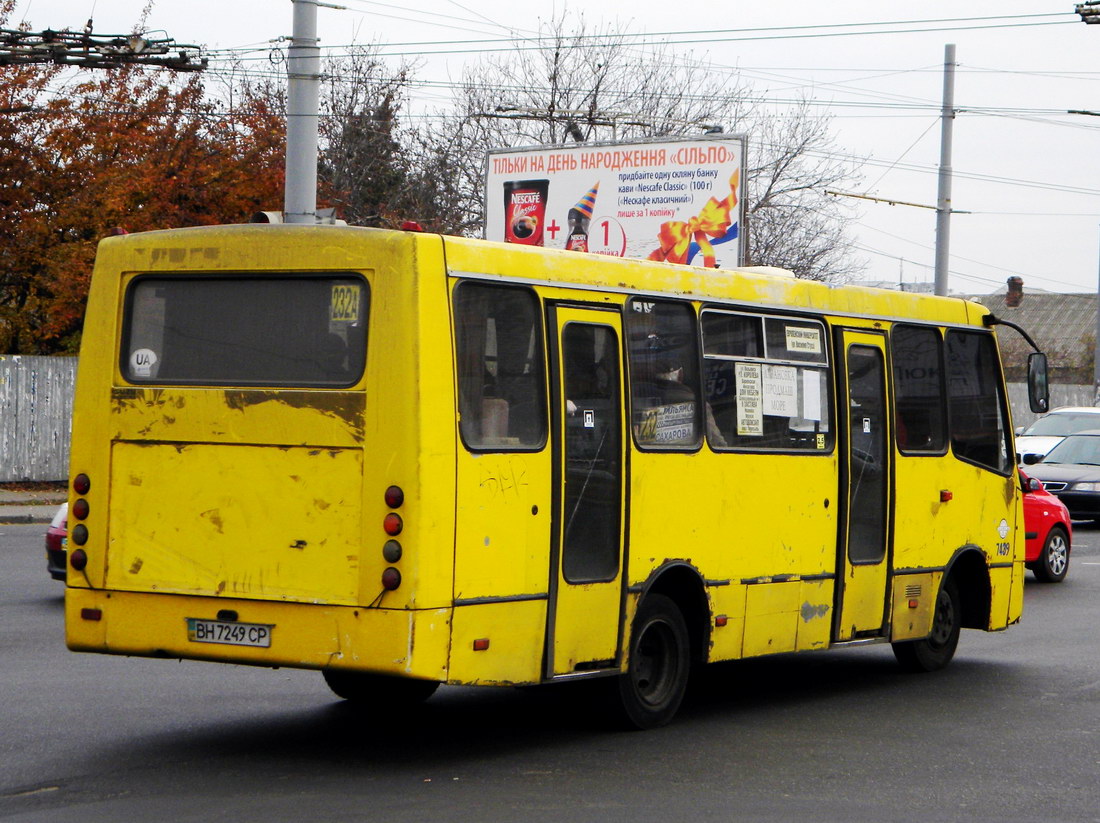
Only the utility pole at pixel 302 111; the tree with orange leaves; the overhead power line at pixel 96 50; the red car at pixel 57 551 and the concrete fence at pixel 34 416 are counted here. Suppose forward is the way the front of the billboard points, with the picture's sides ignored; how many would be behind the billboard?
0

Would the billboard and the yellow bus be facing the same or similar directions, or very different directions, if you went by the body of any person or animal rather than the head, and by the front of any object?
very different directions

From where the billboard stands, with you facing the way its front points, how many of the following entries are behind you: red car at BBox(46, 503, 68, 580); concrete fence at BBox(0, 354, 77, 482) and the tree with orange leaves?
0

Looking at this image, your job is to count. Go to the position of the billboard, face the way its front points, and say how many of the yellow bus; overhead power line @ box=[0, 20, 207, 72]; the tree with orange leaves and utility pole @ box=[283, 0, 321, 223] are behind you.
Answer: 0

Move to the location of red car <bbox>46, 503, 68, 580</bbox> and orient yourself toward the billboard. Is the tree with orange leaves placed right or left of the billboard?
left

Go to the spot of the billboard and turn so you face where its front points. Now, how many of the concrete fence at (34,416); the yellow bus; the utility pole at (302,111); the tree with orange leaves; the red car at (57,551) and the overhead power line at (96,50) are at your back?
0

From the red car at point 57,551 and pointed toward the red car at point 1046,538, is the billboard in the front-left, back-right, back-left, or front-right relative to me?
front-left

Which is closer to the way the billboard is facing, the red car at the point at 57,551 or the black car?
the red car

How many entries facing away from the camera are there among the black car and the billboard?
0

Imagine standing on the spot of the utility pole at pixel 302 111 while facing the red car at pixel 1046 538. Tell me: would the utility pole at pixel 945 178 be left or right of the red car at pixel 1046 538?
left

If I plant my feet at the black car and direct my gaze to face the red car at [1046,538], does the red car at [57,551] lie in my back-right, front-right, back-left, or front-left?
front-right

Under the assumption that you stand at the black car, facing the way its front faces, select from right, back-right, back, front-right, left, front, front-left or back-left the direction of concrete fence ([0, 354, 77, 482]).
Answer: front-right

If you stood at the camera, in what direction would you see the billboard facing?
facing the viewer and to the left of the viewer

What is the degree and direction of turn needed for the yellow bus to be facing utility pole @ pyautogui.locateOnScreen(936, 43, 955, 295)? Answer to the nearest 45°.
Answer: approximately 45° to its left

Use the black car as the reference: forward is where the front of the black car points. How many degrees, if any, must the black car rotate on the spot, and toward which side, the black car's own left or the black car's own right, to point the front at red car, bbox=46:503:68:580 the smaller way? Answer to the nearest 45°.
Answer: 0° — it already faces it

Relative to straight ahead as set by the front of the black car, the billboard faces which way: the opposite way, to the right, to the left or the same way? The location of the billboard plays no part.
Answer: the same way

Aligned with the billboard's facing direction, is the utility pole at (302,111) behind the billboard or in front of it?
in front

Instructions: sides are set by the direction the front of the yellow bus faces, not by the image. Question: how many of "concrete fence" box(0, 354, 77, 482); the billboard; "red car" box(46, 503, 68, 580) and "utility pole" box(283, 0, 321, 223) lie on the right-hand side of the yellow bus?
0

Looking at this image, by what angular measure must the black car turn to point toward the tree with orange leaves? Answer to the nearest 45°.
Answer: approximately 45° to its right

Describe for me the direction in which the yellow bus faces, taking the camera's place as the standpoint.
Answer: facing away from the viewer and to the right of the viewer
